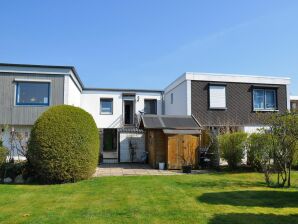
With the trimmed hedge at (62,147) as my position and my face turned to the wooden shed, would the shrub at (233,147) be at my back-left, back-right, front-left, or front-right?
front-right

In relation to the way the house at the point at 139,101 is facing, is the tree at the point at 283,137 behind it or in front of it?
in front

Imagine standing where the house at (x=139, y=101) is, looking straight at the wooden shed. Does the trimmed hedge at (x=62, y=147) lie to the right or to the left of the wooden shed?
right

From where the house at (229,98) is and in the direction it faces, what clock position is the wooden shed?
The wooden shed is roughly at 1 o'clock from the house.

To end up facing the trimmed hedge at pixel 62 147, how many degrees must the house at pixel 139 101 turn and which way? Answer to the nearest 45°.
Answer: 0° — it already faces it

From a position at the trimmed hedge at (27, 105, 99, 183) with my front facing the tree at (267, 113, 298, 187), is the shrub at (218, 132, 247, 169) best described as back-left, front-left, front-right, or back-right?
front-left

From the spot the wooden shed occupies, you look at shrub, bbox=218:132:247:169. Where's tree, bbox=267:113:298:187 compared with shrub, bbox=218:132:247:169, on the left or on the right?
right

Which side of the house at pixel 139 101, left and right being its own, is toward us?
front

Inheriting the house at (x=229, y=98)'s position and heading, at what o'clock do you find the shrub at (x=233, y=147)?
The shrub is roughly at 12 o'clock from the house.

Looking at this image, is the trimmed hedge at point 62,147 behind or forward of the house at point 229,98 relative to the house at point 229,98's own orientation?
forward

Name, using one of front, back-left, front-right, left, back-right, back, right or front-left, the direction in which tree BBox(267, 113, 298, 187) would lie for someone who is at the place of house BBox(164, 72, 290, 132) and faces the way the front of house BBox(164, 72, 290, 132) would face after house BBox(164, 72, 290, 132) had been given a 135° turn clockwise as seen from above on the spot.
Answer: back-left

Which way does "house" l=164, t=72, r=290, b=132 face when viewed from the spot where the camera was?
facing the viewer
